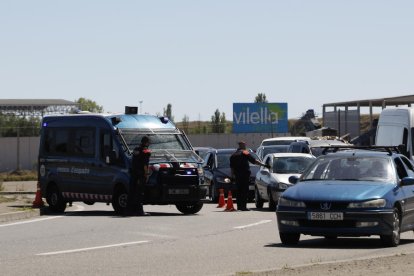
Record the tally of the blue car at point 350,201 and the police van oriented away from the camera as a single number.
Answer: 0

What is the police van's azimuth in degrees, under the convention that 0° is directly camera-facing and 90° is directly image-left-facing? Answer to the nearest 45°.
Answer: approximately 315°

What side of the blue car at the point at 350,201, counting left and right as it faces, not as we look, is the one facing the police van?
right

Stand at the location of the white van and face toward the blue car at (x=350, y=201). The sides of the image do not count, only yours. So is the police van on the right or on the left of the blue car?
right

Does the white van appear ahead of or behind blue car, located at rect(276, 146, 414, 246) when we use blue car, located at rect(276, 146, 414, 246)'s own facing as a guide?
behind
